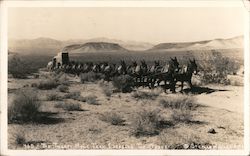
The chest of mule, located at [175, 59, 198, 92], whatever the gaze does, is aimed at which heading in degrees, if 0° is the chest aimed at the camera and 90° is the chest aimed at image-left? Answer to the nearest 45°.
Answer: approximately 315°

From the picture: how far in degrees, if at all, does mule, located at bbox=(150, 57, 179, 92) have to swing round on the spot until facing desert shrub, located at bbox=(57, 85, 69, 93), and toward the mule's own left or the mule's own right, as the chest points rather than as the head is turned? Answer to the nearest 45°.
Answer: approximately 135° to the mule's own right

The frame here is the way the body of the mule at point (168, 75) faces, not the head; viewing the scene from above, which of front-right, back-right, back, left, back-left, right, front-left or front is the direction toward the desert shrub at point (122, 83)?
back-right
